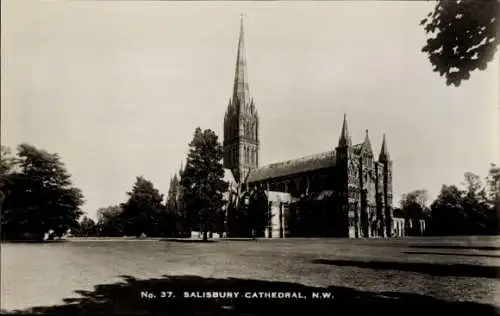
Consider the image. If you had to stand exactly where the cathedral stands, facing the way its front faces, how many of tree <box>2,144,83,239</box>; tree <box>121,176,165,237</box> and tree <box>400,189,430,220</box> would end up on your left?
1

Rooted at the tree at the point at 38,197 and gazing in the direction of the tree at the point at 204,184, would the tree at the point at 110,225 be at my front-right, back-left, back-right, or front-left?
front-left

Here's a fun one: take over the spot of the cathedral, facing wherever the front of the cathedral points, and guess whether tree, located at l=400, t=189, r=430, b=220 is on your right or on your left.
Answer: on your left

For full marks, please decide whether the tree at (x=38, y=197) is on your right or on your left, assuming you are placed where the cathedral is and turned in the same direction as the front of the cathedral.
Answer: on your right

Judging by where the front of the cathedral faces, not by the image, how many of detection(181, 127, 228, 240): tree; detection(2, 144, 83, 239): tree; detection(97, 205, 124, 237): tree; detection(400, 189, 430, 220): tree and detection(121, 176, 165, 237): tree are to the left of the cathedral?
1

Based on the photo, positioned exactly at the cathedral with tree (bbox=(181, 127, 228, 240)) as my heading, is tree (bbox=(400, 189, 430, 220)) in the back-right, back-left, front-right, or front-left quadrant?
back-left

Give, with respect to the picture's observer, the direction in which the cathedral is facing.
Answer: facing the viewer and to the right of the viewer

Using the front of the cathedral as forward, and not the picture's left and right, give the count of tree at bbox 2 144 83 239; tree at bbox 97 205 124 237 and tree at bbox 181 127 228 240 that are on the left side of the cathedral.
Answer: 0

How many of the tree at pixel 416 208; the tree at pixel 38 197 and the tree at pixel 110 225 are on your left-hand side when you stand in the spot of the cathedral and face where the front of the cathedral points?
1

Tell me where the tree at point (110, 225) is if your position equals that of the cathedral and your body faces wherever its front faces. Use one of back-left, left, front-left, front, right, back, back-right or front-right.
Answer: back-right

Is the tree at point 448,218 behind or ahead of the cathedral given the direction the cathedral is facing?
ahead

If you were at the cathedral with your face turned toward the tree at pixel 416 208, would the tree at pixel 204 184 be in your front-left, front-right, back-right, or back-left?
back-right
